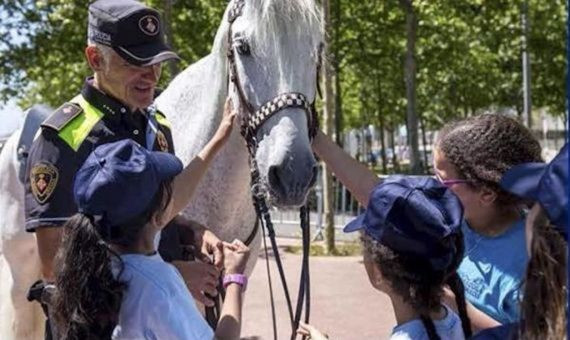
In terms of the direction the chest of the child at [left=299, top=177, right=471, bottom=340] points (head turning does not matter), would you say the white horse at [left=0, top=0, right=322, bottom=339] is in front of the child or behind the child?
in front

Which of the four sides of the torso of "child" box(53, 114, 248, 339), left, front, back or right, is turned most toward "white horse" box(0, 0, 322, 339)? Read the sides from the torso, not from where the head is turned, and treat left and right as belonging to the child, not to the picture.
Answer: front

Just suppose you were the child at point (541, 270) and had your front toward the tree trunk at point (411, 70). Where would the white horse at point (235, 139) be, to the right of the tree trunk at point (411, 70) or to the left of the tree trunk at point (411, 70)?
left

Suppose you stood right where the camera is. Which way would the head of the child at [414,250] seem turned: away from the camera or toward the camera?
away from the camera

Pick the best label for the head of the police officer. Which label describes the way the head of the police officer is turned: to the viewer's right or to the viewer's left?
to the viewer's right

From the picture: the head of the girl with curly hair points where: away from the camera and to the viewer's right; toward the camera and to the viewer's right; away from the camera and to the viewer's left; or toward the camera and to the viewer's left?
toward the camera and to the viewer's left

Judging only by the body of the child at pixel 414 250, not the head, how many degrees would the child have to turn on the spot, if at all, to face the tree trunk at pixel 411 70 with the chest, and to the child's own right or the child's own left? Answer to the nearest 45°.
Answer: approximately 45° to the child's own right

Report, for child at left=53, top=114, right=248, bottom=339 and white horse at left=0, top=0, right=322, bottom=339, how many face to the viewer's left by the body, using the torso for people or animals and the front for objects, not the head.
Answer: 0

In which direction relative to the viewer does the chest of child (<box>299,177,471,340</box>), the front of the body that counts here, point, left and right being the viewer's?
facing away from the viewer and to the left of the viewer

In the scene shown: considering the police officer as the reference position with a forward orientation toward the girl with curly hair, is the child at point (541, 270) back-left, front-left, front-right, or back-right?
front-right

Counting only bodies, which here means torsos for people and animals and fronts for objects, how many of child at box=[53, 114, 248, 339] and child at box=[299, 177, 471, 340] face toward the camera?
0

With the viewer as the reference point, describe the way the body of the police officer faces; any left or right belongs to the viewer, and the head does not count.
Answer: facing the viewer and to the right of the viewer

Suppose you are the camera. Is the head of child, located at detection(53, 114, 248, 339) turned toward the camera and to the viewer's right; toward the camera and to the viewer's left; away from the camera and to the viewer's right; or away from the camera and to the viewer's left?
away from the camera and to the viewer's right

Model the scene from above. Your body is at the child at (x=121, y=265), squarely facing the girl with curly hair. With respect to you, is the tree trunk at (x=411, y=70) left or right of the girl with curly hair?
left

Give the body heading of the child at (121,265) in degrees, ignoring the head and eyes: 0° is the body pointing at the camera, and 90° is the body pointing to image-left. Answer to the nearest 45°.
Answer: approximately 225°
